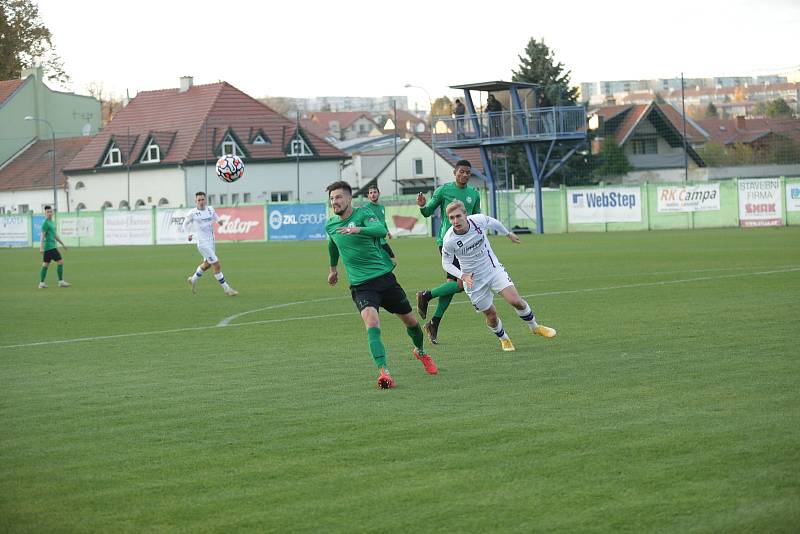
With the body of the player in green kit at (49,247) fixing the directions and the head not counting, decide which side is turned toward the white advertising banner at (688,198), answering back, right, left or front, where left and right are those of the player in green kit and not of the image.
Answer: left

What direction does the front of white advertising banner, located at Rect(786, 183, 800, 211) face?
toward the camera

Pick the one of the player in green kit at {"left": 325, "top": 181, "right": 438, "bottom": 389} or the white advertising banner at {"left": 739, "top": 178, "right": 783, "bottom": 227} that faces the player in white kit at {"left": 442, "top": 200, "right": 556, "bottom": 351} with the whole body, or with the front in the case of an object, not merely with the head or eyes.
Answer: the white advertising banner

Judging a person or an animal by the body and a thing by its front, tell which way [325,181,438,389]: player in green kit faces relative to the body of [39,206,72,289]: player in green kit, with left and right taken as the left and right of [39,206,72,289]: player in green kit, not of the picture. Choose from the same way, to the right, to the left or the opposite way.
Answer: to the right

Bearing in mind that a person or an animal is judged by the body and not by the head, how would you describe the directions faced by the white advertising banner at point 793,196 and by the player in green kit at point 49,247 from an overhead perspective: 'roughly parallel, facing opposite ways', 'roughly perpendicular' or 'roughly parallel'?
roughly perpendicular

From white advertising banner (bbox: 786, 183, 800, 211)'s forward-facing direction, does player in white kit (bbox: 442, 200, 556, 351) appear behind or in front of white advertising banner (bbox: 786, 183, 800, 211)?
in front

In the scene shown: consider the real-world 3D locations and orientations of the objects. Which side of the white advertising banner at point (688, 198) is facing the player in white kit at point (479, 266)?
front

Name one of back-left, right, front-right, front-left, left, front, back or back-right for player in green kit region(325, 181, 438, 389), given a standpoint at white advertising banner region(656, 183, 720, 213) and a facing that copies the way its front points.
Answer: front

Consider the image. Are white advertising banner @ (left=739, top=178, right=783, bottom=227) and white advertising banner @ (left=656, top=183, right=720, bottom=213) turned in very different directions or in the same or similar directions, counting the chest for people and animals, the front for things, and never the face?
same or similar directions

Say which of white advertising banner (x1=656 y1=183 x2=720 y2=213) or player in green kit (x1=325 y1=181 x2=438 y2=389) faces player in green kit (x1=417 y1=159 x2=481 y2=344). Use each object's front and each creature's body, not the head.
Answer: the white advertising banner

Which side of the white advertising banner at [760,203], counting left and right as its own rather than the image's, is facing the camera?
front

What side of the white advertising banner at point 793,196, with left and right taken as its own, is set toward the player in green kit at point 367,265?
front

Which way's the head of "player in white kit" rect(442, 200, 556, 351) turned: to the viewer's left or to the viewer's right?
to the viewer's left

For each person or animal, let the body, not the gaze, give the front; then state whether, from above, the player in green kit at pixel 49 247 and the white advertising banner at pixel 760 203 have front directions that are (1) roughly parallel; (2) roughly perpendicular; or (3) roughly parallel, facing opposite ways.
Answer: roughly perpendicular

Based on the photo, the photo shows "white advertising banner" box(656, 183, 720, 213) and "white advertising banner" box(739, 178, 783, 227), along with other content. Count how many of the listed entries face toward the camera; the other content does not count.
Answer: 2

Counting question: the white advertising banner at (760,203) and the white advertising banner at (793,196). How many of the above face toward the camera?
2

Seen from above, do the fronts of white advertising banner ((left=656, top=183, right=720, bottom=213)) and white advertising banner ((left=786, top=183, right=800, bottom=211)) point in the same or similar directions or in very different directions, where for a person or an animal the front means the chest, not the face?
same or similar directions
